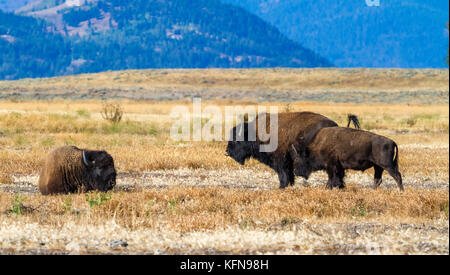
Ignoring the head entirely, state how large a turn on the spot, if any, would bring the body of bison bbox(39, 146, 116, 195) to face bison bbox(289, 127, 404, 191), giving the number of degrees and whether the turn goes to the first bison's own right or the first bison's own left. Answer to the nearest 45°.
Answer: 0° — it already faces it

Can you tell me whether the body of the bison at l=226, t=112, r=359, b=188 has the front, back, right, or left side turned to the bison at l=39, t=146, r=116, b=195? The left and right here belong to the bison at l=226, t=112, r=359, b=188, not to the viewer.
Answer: front

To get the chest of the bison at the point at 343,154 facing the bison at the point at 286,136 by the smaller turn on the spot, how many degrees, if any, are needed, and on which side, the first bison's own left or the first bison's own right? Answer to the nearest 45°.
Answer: approximately 45° to the first bison's own right

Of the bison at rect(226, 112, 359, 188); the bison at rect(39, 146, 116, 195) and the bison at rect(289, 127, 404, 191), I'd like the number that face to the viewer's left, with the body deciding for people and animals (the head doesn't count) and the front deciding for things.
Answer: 2

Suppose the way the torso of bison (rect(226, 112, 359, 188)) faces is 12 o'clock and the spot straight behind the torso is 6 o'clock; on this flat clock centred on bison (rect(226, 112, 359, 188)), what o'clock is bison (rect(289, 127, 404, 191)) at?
bison (rect(289, 127, 404, 191)) is roughly at 7 o'clock from bison (rect(226, 112, 359, 188)).

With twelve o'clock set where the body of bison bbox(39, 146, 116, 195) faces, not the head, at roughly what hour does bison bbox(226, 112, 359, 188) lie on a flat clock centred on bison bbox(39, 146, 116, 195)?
bison bbox(226, 112, 359, 188) is roughly at 12 o'clock from bison bbox(39, 146, 116, 195).

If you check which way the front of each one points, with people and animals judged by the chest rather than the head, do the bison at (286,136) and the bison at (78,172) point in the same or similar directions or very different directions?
very different directions

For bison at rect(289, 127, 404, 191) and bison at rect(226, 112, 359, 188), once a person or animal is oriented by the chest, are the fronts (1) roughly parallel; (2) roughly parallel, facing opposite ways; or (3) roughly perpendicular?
roughly parallel

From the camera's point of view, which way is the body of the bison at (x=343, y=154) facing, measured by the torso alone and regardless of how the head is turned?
to the viewer's left

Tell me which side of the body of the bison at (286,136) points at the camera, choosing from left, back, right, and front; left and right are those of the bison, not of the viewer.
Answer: left

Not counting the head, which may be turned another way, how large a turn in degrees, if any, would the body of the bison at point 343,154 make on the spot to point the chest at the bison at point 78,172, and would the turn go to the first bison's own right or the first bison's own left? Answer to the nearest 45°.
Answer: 0° — it already faces it

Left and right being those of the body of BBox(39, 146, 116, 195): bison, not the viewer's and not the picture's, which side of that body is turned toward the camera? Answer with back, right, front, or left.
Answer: right
